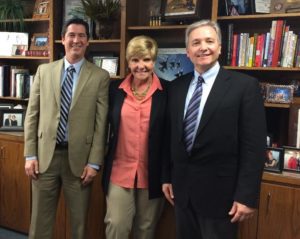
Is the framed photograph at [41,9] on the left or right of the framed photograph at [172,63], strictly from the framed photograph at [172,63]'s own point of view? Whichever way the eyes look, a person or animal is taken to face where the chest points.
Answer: on its right

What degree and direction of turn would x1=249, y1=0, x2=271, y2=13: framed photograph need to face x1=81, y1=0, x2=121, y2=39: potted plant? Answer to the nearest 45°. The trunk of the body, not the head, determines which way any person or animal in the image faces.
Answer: approximately 90° to its right

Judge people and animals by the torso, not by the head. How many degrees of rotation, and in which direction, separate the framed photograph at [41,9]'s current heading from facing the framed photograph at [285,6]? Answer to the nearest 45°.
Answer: approximately 45° to its left

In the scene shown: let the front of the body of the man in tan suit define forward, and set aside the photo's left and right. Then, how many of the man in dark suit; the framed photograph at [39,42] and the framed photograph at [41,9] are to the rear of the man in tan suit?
2

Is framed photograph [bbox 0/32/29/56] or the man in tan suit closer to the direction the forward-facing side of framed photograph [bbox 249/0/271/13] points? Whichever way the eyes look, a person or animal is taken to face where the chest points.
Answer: the man in tan suit

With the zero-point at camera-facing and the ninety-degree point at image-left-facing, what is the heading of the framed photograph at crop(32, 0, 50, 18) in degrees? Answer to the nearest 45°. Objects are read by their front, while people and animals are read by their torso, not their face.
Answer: approximately 0°

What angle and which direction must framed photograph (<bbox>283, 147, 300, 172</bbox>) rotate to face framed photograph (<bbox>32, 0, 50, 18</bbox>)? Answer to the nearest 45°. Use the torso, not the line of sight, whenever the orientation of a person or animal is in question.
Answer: approximately 90° to its right

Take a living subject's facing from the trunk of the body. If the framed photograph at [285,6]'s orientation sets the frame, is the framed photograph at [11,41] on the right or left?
on its right

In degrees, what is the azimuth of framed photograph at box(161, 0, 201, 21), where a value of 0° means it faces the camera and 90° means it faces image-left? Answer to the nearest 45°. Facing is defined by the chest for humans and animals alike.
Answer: approximately 0°

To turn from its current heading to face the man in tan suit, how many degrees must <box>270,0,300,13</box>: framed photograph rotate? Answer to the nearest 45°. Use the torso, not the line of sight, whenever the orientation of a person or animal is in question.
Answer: approximately 45° to its right
